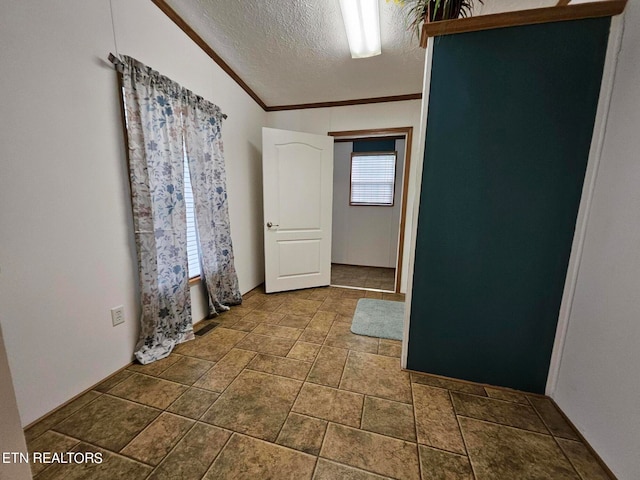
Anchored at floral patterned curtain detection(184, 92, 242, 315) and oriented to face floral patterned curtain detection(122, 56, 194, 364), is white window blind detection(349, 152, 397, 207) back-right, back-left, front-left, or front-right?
back-left

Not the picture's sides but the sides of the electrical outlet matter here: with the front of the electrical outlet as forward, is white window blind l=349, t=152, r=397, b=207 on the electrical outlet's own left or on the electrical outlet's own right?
on the electrical outlet's own left

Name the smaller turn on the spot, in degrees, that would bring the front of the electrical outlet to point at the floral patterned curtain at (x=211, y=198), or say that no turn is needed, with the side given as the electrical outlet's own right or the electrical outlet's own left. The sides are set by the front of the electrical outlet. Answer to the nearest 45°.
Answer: approximately 90° to the electrical outlet's own left

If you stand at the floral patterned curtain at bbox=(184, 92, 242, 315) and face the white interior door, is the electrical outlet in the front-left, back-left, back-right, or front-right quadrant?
back-right

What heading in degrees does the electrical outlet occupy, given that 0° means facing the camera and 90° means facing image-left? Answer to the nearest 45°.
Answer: approximately 315°

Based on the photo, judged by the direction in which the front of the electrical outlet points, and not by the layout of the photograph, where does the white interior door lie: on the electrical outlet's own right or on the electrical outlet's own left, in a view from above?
on the electrical outlet's own left

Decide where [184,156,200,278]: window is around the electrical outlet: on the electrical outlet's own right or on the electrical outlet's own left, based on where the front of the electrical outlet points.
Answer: on the electrical outlet's own left
